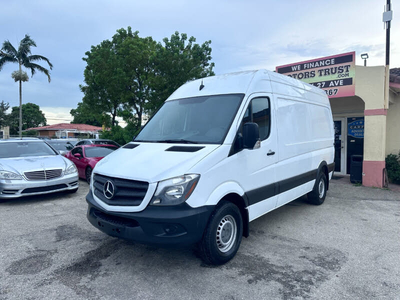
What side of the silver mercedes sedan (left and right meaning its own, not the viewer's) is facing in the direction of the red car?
left

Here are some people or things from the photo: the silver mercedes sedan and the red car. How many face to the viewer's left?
0

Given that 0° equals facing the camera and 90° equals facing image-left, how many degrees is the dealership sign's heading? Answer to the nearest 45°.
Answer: approximately 45°

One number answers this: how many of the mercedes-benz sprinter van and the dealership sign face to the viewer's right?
0

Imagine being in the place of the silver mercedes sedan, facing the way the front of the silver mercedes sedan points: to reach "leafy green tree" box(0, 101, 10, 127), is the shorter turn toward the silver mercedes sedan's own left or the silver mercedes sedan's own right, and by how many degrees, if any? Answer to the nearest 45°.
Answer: approximately 135° to the silver mercedes sedan's own left

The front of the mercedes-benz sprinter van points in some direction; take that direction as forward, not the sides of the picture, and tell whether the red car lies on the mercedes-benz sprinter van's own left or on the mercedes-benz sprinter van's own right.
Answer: on the mercedes-benz sprinter van's own right

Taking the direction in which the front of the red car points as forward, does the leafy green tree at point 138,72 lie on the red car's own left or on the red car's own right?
on the red car's own left

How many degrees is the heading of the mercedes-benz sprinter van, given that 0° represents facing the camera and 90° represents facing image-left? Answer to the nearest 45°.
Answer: approximately 45°

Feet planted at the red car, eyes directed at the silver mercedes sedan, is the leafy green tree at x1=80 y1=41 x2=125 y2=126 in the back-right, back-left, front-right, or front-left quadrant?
back-right

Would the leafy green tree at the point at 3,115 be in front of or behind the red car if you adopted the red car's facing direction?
behind
